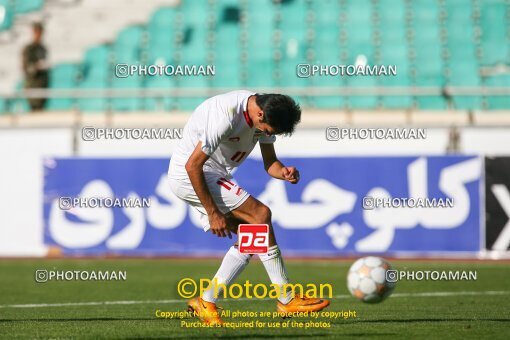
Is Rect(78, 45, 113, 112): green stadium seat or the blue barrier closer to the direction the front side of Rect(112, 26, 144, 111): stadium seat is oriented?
the blue barrier

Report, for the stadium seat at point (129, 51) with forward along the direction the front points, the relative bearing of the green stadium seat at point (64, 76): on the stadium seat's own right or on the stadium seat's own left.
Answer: on the stadium seat's own right

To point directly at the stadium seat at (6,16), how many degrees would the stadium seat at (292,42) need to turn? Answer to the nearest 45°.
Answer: approximately 90° to its right

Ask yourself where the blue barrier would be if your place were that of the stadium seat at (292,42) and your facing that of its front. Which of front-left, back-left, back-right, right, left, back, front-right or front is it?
front

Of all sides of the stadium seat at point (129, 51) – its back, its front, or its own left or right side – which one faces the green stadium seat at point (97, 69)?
right

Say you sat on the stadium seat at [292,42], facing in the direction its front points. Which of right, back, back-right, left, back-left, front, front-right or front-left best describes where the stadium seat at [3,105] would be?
right

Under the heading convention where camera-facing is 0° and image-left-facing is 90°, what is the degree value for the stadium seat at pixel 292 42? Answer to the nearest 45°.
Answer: approximately 0°

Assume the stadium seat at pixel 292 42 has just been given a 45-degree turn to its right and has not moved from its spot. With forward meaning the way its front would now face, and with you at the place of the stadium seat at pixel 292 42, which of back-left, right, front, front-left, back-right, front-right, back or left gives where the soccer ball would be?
front-left

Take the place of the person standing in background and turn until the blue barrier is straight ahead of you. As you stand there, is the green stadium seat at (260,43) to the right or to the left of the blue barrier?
left

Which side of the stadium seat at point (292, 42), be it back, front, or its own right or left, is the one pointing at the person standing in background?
right

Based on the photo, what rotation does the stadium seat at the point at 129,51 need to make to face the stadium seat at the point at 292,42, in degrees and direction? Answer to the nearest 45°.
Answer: approximately 90° to its left

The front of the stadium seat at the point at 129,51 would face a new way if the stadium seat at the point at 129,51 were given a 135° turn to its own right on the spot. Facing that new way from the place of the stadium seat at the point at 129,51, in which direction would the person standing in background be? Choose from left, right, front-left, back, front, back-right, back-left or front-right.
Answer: left

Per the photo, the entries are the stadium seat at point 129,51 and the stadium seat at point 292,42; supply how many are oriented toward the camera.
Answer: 2

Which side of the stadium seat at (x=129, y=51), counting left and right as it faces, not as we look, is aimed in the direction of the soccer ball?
front
